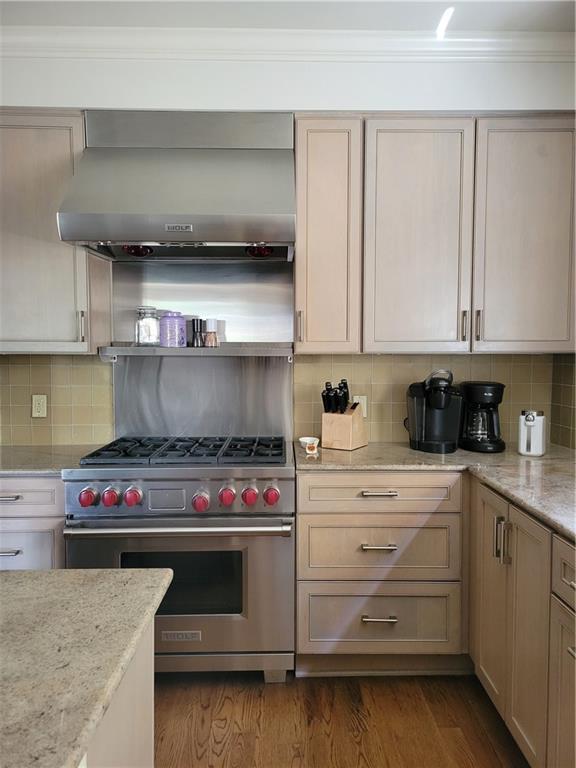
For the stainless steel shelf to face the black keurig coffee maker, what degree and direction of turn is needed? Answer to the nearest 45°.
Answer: approximately 90° to its left

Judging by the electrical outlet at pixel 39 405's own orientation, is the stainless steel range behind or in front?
in front

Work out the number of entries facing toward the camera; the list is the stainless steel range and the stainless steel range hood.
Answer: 2

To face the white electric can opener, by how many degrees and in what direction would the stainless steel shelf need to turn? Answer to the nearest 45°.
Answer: approximately 90° to its left

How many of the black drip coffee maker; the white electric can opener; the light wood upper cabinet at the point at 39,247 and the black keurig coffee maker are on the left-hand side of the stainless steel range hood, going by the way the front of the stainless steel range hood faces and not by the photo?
3

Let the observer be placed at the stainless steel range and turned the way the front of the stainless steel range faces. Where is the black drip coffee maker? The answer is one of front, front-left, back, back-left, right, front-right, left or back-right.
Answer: left

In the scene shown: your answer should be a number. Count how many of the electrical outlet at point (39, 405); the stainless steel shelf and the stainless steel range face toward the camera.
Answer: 3
